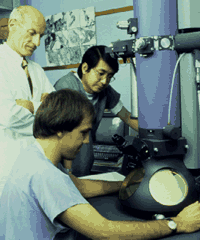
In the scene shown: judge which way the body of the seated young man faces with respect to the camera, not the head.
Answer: to the viewer's right

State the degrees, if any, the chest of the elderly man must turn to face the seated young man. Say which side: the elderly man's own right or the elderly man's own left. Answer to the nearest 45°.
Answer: approximately 45° to the elderly man's own right

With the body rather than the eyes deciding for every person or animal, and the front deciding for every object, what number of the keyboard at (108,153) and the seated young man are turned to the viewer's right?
1

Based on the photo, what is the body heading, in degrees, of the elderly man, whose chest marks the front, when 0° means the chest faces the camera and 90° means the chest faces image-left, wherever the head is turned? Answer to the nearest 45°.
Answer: approximately 315°

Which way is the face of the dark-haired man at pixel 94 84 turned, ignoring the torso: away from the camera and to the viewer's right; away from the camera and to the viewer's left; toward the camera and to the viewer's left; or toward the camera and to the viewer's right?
toward the camera and to the viewer's right

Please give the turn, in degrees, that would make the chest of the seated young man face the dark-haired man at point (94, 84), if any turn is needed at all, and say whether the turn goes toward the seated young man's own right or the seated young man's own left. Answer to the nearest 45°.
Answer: approximately 90° to the seated young man's own left

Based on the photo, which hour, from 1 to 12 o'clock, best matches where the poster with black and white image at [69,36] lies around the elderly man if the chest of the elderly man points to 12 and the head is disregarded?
The poster with black and white image is roughly at 8 o'clock from the elderly man.

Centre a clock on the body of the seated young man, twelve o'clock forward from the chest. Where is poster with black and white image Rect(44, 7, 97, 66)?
The poster with black and white image is roughly at 9 o'clock from the seated young man.

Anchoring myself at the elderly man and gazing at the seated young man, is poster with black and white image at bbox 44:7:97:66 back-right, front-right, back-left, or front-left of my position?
back-left

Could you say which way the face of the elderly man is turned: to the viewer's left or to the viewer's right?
to the viewer's right

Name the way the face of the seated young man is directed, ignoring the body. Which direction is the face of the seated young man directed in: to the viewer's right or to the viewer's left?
to the viewer's right

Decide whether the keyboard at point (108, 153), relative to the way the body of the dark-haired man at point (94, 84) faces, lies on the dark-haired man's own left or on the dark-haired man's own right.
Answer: on the dark-haired man's own left

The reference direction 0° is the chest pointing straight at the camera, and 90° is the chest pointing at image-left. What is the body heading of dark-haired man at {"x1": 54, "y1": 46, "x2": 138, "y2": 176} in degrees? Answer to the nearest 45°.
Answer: approximately 315°

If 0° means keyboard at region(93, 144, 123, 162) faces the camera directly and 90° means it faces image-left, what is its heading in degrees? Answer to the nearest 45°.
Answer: approximately 0°
